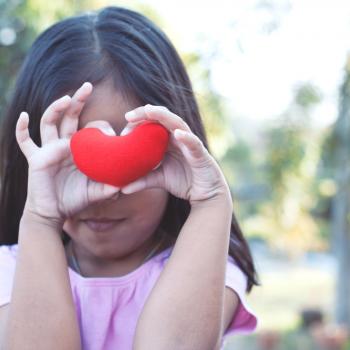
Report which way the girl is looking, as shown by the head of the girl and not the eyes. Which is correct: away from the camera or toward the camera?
toward the camera

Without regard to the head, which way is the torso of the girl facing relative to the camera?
toward the camera
